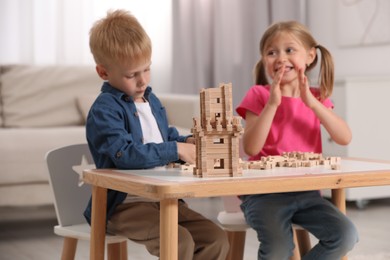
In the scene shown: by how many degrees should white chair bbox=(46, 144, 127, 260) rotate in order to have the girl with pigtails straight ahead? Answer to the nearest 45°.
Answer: approximately 45° to its left

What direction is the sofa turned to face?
toward the camera

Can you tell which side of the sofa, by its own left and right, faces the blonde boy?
front

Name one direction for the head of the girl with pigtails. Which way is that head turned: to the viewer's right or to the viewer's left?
to the viewer's left

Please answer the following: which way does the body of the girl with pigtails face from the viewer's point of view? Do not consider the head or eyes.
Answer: toward the camera

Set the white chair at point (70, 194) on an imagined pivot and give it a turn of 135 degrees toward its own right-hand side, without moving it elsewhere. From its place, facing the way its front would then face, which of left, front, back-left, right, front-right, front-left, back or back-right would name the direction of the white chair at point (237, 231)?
back

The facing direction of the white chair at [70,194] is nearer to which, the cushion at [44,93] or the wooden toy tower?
the wooden toy tower

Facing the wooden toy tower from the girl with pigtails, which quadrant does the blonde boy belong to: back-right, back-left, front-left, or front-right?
front-right

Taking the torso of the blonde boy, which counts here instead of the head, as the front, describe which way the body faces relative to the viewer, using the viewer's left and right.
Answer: facing the viewer and to the right of the viewer

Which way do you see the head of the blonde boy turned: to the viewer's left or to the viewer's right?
to the viewer's right
